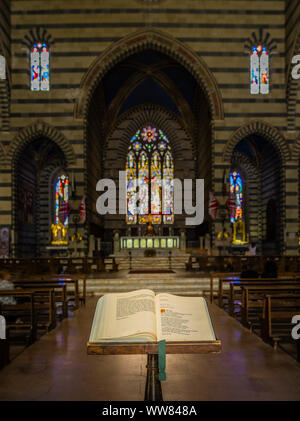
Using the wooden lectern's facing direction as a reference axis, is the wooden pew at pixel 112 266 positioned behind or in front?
behind

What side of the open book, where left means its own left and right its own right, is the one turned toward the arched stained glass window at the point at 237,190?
back

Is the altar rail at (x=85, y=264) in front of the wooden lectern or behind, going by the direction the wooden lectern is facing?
behind

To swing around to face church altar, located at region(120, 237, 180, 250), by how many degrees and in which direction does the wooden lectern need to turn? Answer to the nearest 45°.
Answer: approximately 180°

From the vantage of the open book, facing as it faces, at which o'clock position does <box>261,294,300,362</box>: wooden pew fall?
The wooden pew is roughly at 7 o'clock from the open book.

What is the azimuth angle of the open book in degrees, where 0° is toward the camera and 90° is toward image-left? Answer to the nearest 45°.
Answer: approximately 0°

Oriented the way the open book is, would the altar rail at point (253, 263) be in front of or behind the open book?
behind

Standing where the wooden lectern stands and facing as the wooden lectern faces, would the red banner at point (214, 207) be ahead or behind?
behind

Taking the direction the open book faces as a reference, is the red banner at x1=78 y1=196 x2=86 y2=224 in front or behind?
behind
